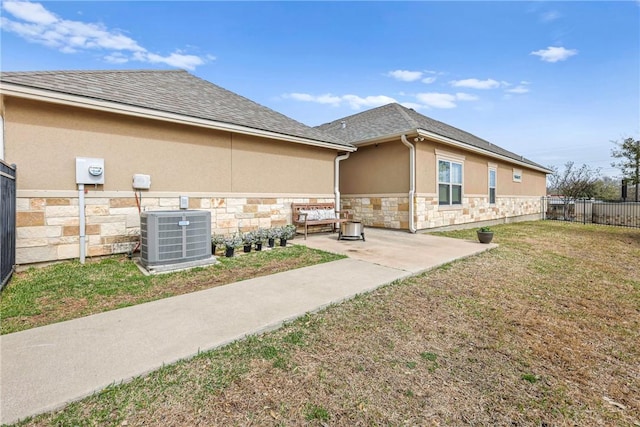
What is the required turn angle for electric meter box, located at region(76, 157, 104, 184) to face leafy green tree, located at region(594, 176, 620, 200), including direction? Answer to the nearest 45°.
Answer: approximately 90° to its left

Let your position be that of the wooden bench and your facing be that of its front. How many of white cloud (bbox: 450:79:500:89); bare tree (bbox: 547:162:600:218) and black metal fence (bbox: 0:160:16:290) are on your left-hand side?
2

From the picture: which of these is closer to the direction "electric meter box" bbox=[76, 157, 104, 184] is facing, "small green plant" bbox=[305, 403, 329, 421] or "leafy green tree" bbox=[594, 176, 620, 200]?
the small green plant

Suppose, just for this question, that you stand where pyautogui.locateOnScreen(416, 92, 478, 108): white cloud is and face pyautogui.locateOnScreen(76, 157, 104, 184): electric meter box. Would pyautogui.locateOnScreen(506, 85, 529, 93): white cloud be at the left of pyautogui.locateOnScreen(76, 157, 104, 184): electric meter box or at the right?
left

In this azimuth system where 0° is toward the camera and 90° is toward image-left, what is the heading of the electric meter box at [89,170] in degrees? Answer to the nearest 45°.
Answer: approximately 0°

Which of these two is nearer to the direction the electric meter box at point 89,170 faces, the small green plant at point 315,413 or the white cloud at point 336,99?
the small green plant

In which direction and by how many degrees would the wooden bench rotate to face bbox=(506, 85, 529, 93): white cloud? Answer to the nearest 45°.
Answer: approximately 90° to its left
